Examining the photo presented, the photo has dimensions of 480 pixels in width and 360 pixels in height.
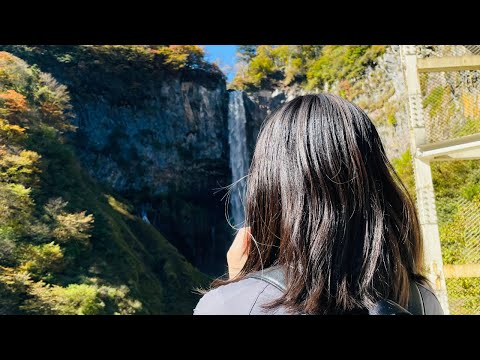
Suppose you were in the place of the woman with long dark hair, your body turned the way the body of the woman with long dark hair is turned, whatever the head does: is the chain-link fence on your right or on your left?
on your right

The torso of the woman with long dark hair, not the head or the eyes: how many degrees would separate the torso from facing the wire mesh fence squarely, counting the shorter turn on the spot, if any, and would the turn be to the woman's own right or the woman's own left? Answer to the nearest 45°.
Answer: approximately 45° to the woman's own right

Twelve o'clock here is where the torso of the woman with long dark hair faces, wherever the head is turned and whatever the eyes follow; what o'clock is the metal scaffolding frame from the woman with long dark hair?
The metal scaffolding frame is roughly at 2 o'clock from the woman with long dark hair.

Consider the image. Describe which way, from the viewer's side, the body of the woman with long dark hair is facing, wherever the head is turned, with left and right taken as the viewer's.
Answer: facing away from the viewer and to the left of the viewer

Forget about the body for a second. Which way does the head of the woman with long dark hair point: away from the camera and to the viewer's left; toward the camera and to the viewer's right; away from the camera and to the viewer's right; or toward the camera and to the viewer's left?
away from the camera and to the viewer's left
